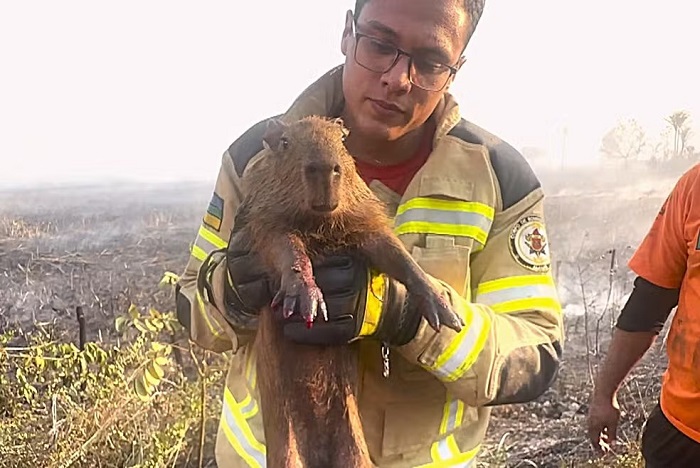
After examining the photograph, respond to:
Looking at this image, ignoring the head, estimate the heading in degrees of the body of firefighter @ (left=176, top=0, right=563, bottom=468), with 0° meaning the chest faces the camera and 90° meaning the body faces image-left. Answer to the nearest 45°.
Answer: approximately 0°

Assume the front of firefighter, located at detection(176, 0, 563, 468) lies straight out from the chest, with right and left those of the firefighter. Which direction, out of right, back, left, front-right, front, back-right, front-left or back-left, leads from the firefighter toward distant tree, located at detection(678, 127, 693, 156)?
back-left

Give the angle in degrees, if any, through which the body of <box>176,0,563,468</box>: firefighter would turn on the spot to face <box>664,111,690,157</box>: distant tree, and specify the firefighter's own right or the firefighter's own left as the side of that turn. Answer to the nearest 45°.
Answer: approximately 135° to the firefighter's own left

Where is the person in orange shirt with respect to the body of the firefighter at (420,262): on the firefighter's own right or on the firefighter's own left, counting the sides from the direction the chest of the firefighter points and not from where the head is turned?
on the firefighter's own left
